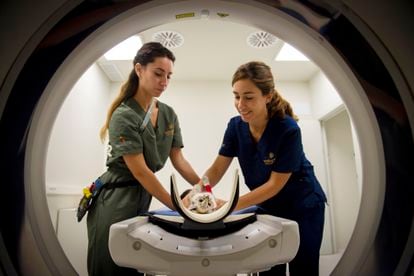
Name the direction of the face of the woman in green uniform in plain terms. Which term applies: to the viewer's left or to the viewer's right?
to the viewer's right

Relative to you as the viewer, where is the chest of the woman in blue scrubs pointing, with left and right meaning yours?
facing the viewer and to the left of the viewer

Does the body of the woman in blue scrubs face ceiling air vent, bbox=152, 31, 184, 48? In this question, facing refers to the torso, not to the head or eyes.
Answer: no

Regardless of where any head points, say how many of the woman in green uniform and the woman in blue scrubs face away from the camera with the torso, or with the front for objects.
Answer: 0

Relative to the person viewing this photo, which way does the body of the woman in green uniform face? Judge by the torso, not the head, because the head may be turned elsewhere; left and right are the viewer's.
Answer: facing the viewer and to the right of the viewer

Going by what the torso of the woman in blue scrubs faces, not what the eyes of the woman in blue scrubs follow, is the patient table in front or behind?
in front

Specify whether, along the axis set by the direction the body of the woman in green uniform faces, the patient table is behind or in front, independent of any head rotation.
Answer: in front

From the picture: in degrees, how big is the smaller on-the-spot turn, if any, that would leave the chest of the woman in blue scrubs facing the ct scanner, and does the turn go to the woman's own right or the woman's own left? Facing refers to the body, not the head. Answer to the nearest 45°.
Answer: approximately 45° to the woman's own left

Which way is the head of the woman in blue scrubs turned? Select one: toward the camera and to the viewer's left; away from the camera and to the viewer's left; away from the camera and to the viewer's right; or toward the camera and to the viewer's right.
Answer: toward the camera and to the viewer's left

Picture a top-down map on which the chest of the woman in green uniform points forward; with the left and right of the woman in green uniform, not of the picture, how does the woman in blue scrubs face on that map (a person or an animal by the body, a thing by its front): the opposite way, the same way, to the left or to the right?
to the right

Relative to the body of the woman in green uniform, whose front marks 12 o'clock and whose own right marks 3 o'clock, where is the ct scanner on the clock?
The ct scanner is roughly at 1 o'clock from the woman in green uniform.
